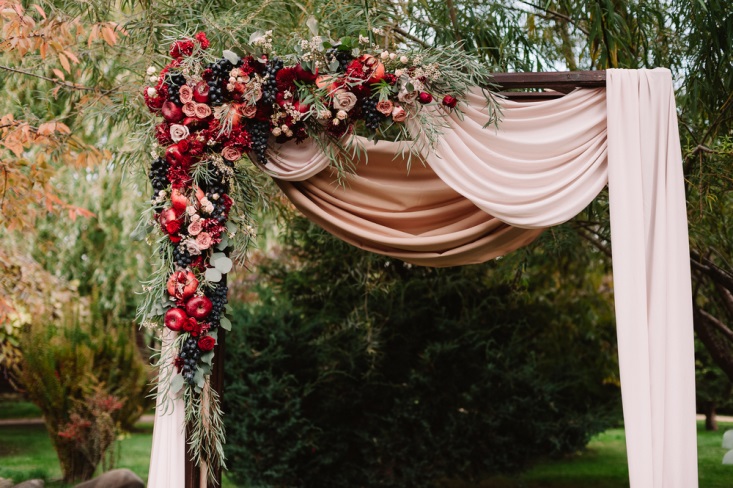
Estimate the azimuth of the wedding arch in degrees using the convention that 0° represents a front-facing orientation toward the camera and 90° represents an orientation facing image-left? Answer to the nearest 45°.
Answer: approximately 0°

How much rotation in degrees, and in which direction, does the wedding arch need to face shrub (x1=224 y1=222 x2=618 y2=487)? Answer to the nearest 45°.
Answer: approximately 180°

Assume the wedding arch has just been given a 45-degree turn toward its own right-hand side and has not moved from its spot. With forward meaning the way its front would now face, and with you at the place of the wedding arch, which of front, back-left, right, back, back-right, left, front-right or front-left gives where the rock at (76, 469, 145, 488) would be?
right

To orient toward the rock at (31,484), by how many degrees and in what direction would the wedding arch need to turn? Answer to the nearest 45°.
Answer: approximately 135° to its right

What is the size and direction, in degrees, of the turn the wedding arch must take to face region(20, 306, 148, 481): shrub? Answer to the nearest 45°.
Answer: approximately 135° to its right
